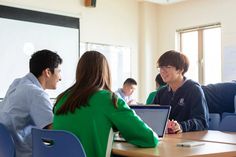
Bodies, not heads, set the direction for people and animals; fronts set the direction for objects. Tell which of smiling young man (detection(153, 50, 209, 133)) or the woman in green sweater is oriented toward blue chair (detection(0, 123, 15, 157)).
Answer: the smiling young man

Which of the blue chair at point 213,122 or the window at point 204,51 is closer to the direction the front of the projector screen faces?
the blue chair

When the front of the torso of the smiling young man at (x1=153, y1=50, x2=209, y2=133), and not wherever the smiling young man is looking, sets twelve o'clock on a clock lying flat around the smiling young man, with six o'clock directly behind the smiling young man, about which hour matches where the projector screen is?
The projector screen is roughly at 3 o'clock from the smiling young man.

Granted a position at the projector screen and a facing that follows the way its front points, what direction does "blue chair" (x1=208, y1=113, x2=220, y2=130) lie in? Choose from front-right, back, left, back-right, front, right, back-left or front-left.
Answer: front

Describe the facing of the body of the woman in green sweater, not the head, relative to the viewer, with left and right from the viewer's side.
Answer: facing away from the viewer and to the right of the viewer

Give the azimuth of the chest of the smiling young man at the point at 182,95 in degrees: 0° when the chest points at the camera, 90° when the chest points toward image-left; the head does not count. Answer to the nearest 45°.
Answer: approximately 45°

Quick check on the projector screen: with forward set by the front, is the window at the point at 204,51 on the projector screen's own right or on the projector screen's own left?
on the projector screen's own left

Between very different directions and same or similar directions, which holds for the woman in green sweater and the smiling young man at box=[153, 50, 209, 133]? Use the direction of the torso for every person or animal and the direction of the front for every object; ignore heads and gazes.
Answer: very different directions

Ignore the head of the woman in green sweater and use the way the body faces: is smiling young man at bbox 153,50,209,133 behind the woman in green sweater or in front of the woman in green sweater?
in front

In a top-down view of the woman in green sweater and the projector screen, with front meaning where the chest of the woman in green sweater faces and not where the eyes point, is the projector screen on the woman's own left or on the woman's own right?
on the woman's own left

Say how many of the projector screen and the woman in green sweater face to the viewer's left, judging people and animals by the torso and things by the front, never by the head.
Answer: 0

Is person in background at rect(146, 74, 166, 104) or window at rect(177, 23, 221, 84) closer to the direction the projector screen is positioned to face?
the person in background

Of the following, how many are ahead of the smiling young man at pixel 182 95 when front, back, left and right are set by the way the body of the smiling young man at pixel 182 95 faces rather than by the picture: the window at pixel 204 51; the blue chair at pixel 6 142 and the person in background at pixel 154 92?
1

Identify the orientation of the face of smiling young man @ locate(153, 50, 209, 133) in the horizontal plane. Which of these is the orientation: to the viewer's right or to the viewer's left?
to the viewer's left
